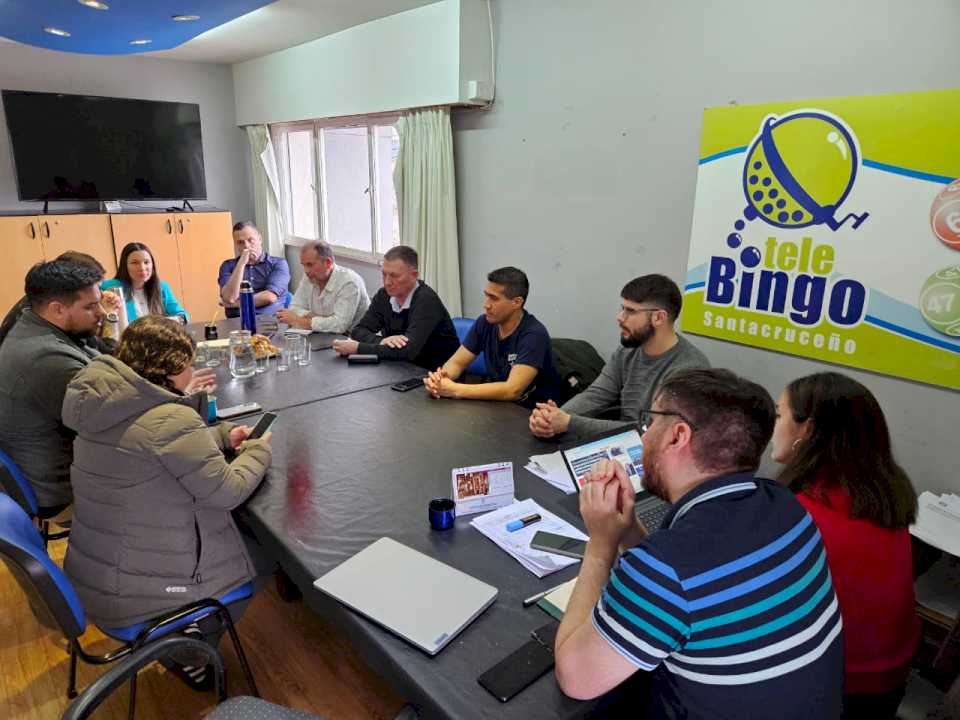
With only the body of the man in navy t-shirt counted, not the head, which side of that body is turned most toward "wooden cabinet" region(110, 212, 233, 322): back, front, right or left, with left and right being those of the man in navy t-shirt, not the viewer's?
right

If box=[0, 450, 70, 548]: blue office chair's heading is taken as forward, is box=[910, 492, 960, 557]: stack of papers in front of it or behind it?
in front

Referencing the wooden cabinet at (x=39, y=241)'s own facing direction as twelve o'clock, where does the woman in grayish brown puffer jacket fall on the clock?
The woman in grayish brown puffer jacket is roughly at 12 o'clock from the wooden cabinet.

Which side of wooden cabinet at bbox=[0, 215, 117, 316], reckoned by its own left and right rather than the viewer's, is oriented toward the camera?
front

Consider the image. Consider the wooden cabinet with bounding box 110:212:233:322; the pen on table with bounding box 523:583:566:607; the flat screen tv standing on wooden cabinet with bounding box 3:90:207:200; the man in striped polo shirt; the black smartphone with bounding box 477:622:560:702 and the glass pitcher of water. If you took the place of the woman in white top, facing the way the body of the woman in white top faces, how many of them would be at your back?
2

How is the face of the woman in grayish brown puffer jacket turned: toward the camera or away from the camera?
away from the camera

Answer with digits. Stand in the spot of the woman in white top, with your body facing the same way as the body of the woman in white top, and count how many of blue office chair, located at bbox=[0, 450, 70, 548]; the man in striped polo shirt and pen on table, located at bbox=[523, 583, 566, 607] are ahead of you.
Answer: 3

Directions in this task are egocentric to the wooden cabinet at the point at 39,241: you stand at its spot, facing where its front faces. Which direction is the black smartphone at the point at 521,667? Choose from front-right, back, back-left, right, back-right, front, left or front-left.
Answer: front

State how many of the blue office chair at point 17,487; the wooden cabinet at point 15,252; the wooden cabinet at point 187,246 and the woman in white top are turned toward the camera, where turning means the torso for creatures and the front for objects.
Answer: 3

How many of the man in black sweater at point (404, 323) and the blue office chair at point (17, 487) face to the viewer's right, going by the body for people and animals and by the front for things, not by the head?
1

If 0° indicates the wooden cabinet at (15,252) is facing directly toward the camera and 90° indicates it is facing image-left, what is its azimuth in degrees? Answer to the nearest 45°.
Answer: approximately 0°

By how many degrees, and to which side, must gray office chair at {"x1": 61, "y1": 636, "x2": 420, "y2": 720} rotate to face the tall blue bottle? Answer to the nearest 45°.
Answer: approximately 45° to its left

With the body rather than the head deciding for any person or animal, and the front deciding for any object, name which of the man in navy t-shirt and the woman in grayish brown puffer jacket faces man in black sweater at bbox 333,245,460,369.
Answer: the woman in grayish brown puffer jacket

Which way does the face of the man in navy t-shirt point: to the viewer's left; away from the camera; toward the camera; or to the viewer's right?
to the viewer's left

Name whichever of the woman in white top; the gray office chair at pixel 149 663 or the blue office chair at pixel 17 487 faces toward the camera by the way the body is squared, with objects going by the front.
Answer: the woman in white top

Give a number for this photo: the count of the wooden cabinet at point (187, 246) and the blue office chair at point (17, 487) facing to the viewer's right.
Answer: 1

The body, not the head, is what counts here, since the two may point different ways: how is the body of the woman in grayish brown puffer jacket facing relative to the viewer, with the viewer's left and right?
facing away from the viewer and to the right of the viewer

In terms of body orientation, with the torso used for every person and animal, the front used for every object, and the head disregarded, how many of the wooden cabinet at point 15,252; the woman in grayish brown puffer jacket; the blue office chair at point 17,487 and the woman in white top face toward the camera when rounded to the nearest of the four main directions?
2

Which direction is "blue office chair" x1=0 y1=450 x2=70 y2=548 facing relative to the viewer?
to the viewer's right

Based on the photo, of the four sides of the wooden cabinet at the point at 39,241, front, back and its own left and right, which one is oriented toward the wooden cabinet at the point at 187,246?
left

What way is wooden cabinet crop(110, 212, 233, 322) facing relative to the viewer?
toward the camera
